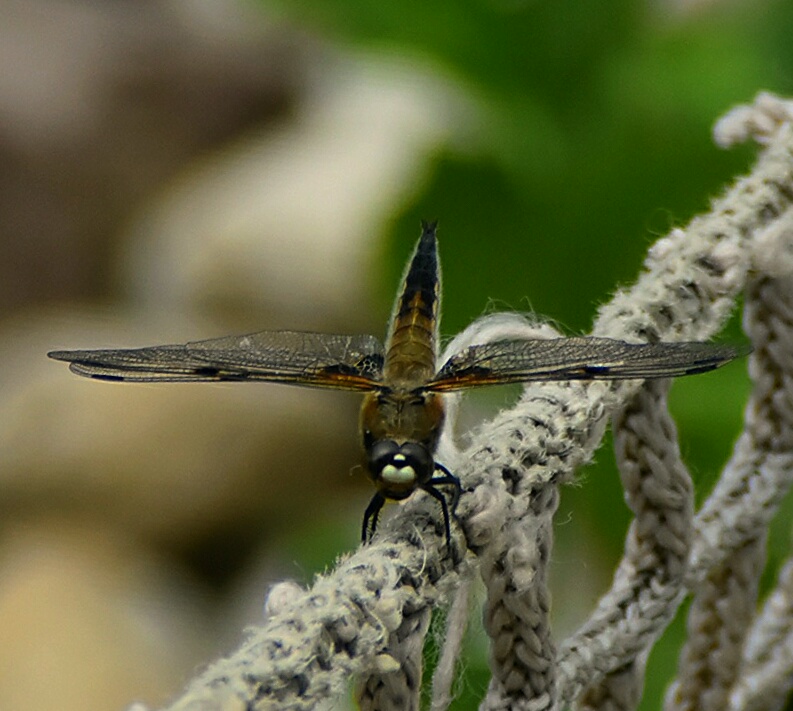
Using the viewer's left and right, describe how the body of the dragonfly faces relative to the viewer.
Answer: facing the viewer
